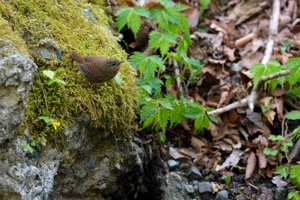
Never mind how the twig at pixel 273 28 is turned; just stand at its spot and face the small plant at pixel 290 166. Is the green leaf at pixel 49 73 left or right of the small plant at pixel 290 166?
right

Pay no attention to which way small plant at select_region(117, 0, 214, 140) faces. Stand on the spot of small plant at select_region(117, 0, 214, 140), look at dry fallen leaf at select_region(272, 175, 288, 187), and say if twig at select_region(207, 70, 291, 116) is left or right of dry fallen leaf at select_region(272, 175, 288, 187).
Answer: left

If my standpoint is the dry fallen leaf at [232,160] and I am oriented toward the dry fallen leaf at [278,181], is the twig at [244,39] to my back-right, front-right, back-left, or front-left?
back-left

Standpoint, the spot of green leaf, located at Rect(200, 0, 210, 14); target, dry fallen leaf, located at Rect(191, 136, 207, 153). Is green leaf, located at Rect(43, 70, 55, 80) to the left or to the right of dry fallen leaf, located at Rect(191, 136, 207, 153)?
right

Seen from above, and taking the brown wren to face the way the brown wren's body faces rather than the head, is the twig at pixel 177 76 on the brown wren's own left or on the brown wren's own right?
on the brown wren's own left

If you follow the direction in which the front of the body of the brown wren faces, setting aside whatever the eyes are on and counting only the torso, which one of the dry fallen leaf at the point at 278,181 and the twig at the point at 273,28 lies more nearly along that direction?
the dry fallen leaf
